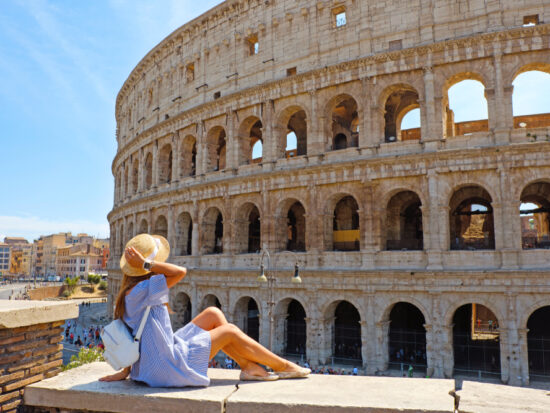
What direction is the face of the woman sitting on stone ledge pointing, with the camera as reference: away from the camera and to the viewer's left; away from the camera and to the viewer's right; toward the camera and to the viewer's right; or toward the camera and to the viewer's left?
away from the camera and to the viewer's right

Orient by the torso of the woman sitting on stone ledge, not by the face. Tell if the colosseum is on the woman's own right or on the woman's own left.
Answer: on the woman's own left

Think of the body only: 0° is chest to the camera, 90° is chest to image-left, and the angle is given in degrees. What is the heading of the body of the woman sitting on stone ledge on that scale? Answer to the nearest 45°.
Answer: approximately 270°
